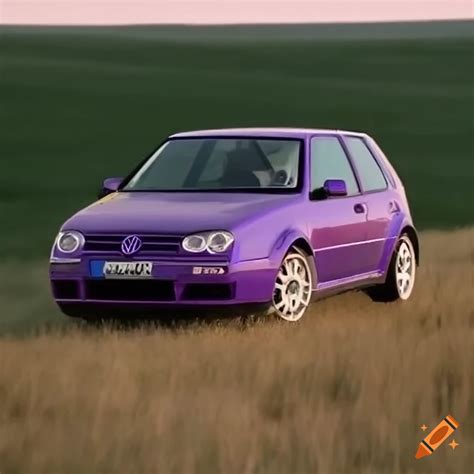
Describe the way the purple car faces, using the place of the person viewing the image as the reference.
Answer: facing the viewer and to the left of the viewer
